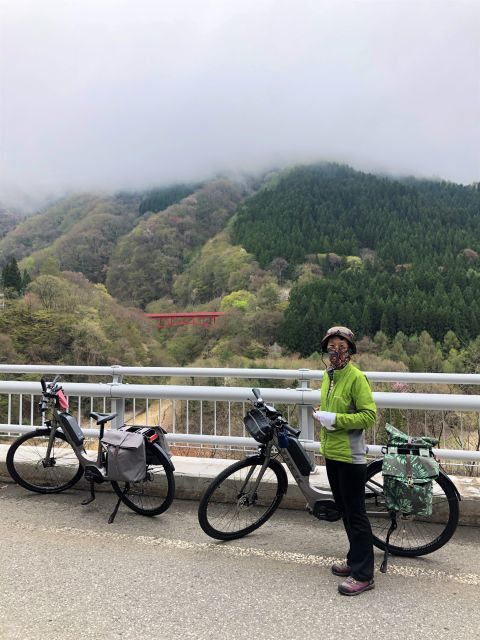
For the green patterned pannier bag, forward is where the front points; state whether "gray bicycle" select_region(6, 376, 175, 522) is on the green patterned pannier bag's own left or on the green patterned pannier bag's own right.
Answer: on the green patterned pannier bag's own right

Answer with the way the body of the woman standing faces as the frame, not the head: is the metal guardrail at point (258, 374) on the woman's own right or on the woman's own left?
on the woman's own right

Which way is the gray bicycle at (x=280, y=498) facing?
to the viewer's left

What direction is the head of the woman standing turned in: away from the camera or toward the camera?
toward the camera

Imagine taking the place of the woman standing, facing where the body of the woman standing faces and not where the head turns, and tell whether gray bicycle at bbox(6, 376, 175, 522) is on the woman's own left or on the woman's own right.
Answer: on the woman's own right

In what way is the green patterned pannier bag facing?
toward the camera

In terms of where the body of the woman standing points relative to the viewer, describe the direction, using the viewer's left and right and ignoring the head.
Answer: facing the viewer and to the left of the viewer

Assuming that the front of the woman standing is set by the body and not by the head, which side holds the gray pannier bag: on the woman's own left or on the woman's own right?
on the woman's own right
